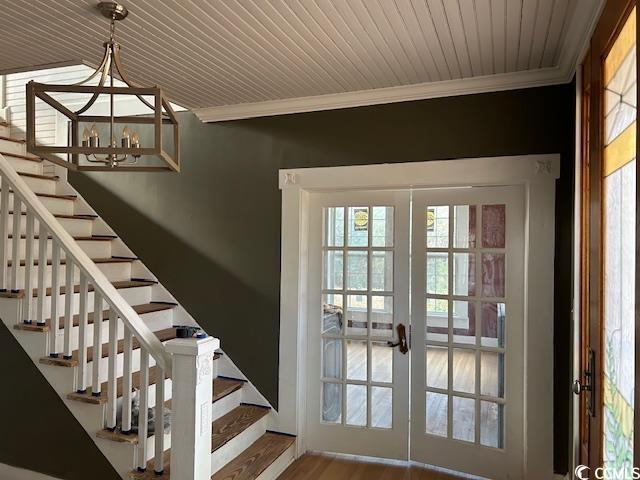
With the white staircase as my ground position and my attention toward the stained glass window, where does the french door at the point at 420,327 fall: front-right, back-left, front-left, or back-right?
front-left

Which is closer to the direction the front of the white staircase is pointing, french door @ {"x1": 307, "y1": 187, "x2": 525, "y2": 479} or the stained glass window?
the stained glass window

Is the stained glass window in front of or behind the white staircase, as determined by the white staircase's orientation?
in front

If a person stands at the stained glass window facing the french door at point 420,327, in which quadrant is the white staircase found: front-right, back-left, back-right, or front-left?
front-left

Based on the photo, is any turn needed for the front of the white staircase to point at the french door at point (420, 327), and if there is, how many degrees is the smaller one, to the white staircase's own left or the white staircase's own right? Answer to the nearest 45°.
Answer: approximately 45° to the white staircase's own left

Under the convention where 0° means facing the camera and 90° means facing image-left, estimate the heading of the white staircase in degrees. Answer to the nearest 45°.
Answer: approximately 315°

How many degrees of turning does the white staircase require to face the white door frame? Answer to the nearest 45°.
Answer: approximately 45° to its left

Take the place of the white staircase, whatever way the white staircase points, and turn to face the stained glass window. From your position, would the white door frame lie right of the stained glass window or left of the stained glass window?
left
